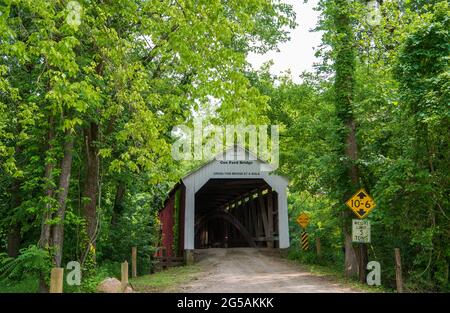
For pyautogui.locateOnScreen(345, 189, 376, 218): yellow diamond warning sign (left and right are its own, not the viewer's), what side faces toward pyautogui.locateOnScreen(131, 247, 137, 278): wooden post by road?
right

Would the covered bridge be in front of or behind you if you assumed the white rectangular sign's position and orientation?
behind

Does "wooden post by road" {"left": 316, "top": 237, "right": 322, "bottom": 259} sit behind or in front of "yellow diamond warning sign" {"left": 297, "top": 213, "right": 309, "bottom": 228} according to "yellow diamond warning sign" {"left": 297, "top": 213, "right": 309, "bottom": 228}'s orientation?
in front

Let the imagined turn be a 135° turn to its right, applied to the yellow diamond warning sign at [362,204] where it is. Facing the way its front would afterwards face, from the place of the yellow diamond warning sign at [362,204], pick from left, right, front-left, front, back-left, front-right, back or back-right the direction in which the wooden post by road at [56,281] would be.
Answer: left

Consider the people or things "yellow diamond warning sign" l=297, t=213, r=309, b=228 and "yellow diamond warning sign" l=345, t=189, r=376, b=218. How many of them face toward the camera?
2

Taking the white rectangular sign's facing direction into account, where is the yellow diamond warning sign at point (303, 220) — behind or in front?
behind

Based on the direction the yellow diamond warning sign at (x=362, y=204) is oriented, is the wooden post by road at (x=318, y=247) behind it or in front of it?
behind

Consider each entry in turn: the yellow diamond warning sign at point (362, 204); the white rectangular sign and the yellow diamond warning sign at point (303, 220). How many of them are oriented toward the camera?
3

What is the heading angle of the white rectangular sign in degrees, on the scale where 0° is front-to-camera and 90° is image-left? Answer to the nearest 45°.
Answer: approximately 0°

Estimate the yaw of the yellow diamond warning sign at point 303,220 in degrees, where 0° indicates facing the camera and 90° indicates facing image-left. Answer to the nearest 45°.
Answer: approximately 0°

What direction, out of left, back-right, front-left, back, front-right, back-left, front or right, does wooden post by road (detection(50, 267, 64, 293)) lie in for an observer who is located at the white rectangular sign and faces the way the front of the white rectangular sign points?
front-right
